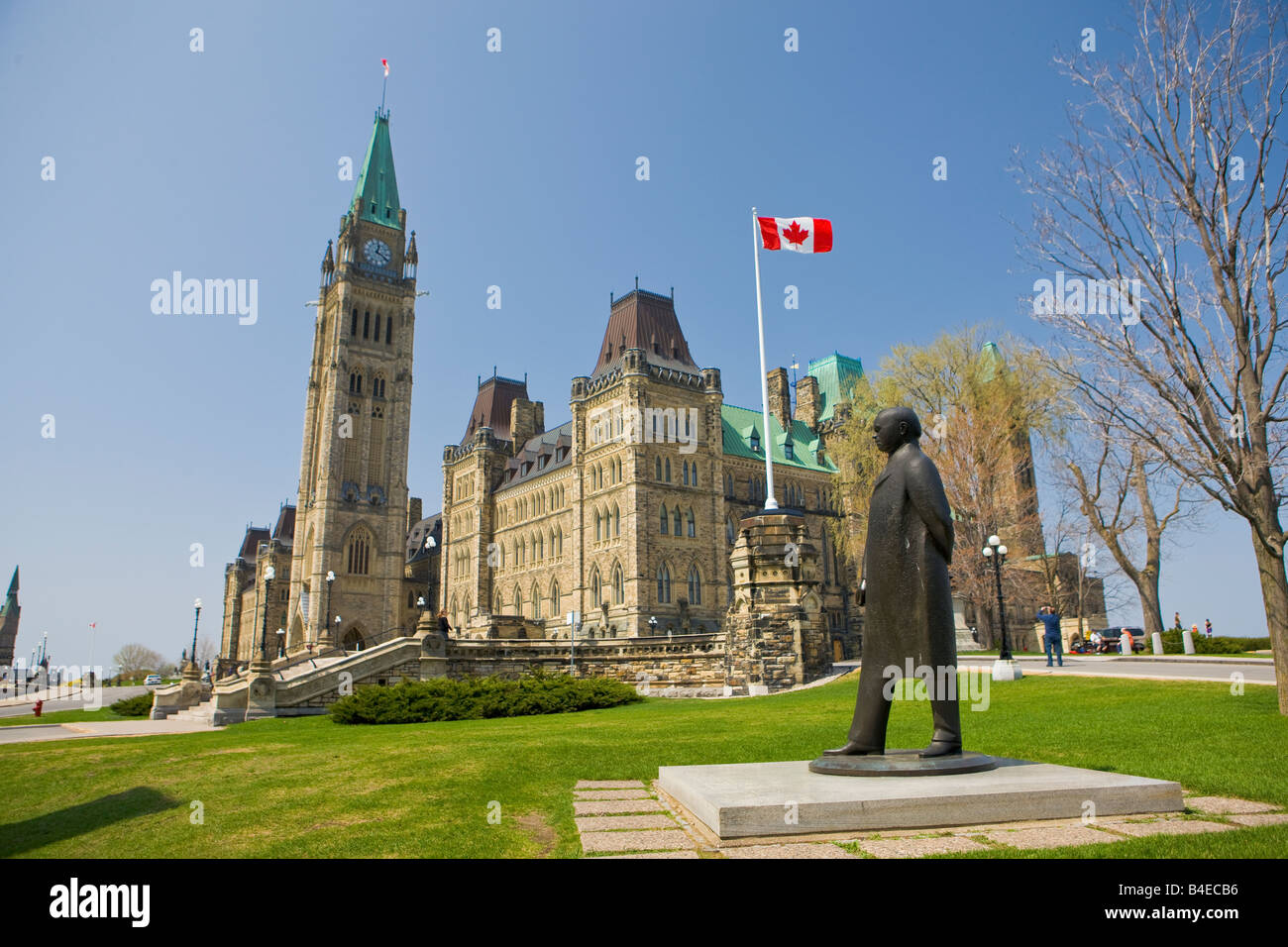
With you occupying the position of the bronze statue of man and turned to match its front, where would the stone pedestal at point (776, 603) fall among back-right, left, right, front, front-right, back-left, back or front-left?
right

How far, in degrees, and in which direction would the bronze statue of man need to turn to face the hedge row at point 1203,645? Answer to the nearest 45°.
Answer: approximately 90° to its right

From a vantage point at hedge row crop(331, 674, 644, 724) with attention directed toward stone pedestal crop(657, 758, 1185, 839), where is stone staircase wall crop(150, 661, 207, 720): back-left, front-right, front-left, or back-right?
back-right

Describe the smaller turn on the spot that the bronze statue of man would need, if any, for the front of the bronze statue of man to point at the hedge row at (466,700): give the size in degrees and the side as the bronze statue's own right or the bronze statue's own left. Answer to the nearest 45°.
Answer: approximately 45° to the bronze statue's own right

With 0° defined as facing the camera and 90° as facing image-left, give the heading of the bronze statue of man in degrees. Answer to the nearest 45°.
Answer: approximately 90°

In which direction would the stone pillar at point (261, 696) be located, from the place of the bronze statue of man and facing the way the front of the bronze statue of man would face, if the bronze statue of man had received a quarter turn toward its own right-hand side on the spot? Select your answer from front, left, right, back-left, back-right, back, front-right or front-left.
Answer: front-left

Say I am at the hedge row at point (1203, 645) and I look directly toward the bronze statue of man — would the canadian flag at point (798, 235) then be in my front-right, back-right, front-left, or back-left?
front-right
